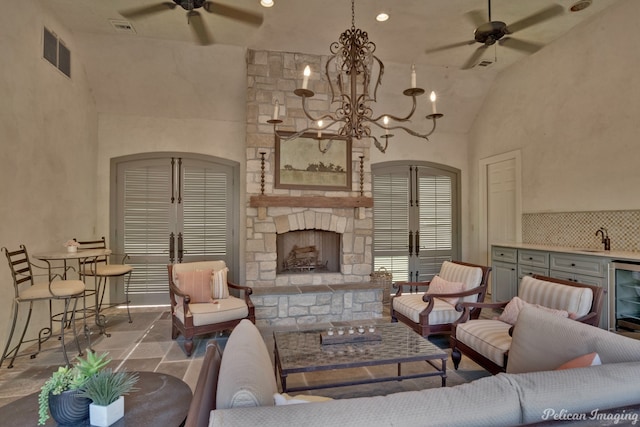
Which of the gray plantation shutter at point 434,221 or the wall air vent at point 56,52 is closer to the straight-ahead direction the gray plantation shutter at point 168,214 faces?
the wall air vent

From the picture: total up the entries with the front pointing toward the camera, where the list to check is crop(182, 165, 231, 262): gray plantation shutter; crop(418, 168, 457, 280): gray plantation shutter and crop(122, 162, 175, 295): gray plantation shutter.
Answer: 3

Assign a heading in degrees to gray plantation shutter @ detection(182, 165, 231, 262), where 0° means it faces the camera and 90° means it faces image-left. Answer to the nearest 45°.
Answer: approximately 0°

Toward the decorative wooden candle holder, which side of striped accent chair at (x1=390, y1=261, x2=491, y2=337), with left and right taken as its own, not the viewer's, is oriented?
front

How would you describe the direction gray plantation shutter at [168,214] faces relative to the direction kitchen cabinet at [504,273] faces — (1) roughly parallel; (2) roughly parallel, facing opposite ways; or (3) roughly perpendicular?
roughly perpendicular

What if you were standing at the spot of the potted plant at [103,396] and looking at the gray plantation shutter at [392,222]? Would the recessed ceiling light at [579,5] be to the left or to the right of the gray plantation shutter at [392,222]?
right

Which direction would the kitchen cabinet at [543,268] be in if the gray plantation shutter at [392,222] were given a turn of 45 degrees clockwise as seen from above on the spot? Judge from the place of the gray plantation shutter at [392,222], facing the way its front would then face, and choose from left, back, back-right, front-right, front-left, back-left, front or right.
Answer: left

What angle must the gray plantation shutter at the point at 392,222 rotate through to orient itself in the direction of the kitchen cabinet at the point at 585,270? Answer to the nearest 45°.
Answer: approximately 45° to its left
